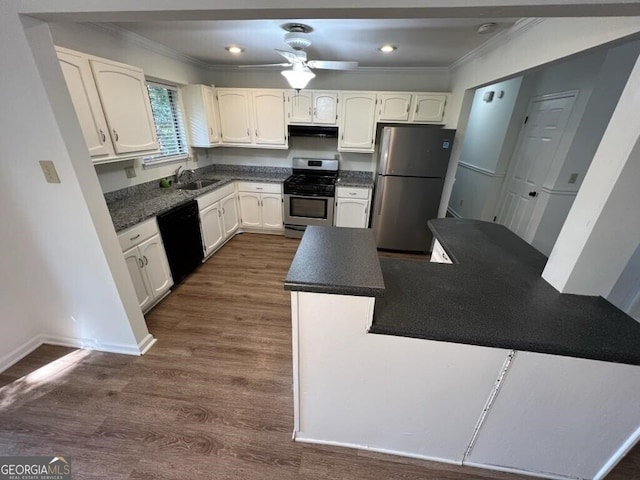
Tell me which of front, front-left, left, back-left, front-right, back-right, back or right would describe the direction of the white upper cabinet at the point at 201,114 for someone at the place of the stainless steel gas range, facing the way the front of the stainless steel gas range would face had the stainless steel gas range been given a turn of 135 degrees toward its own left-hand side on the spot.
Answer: back-left

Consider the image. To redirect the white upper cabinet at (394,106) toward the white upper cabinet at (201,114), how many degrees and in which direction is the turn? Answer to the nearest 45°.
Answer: approximately 90° to its right

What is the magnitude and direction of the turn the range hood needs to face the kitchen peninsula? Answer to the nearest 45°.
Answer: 0° — it already faces it

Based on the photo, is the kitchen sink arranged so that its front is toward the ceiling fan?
yes

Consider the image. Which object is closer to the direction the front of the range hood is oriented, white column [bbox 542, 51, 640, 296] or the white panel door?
the white column

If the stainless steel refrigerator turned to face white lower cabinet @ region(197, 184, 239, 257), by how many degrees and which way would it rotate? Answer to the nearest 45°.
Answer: approximately 45° to its right

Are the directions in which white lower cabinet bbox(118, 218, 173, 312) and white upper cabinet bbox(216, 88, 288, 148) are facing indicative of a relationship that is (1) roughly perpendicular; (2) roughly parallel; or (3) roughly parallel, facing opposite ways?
roughly perpendicular

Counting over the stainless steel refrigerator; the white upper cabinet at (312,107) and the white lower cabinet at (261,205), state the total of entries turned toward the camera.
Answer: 3

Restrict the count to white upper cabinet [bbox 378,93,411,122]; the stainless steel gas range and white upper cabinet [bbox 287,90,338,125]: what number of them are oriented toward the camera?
3

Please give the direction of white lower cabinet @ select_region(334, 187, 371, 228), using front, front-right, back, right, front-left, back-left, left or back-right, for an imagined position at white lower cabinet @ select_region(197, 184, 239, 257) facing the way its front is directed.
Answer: front-left

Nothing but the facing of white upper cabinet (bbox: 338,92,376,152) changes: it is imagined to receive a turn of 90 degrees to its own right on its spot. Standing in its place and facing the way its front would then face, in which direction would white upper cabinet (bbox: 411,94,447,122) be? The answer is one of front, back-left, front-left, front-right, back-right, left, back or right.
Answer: back

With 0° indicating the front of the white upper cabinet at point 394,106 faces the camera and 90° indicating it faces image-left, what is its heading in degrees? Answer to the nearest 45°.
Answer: approximately 0°

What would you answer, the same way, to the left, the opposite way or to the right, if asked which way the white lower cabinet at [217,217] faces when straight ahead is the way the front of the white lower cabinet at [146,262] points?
the same way

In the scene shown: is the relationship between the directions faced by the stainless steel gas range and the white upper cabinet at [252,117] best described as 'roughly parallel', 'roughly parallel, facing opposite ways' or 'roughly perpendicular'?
roughly parallel

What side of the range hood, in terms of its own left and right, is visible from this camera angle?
front

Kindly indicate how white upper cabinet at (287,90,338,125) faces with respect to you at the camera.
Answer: facing the viewer

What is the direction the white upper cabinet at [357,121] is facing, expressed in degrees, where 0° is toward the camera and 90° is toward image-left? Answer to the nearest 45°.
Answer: approximately 0°

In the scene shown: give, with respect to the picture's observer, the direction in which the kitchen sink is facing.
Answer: facing the viewer and to the right of the viewer

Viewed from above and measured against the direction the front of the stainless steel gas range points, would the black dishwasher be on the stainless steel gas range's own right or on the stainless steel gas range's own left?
on the stainless steel gas range's own right
